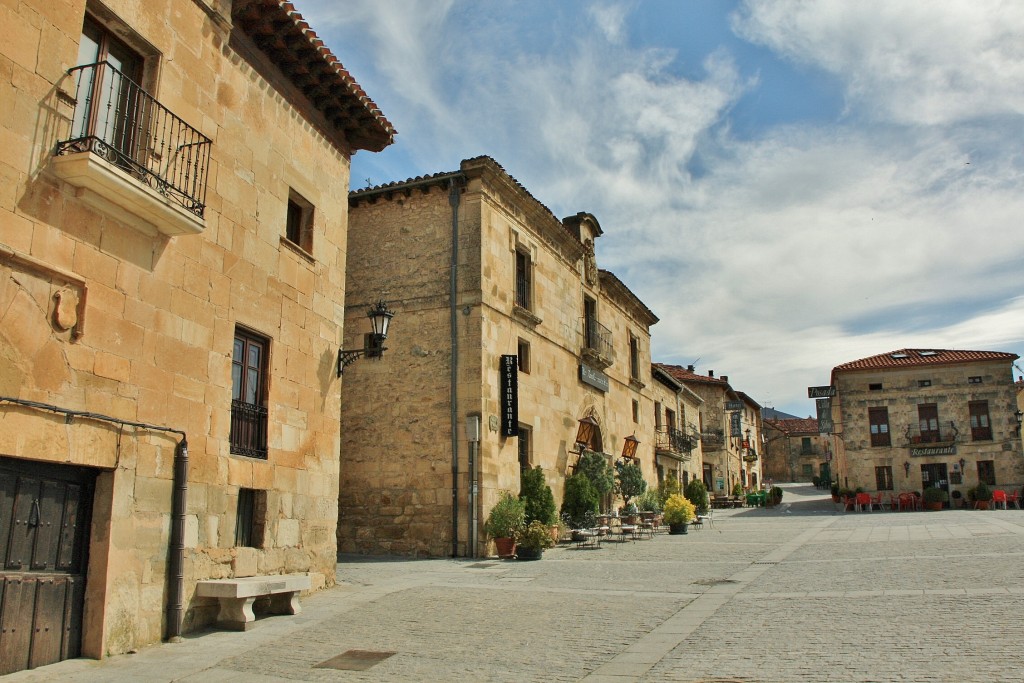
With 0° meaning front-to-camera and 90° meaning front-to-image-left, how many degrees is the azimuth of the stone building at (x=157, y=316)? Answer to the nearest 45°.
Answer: approximately 315°

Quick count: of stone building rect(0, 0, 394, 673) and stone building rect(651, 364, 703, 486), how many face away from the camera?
0

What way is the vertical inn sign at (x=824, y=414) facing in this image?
toward the camera

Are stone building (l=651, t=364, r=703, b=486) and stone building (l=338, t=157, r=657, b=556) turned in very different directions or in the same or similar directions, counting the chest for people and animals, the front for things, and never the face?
same or similar directions

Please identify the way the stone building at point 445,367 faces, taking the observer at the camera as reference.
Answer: facing the viewer and to the right of the viewer

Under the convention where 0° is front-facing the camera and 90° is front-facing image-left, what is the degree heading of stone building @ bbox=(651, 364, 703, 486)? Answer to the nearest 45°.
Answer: approximately 315°

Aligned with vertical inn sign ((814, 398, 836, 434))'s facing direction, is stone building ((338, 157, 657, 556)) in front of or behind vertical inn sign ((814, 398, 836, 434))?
in front
